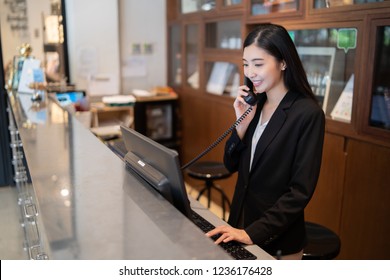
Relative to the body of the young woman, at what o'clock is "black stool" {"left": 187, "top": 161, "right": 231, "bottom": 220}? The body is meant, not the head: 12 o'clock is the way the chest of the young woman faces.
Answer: The black stool is roughly at 4 o'clock from the young woman.

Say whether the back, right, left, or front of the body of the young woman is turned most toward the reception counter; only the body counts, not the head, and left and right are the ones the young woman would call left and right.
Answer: front

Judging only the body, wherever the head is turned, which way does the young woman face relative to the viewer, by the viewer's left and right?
facing the viewer and to the left of the viewer

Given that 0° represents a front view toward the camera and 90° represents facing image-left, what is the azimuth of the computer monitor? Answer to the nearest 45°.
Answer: approximately 225°

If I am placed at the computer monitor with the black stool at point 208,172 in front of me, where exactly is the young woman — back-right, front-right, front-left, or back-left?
front-right

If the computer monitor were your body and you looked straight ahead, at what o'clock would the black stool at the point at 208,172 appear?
The black stool is roughly at 11 o'clock from the computer monitor.

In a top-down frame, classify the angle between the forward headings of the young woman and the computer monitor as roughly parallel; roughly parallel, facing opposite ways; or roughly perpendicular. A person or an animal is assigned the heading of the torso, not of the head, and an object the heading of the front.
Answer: roughly parallel, facing opposite ways

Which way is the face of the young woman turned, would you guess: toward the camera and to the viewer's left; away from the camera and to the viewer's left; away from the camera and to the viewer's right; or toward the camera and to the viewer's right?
toward the camera and to the viewer's left

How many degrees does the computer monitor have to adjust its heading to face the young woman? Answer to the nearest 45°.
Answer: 0° — it already faces them

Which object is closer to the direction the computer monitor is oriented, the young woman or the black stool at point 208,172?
the young woman
